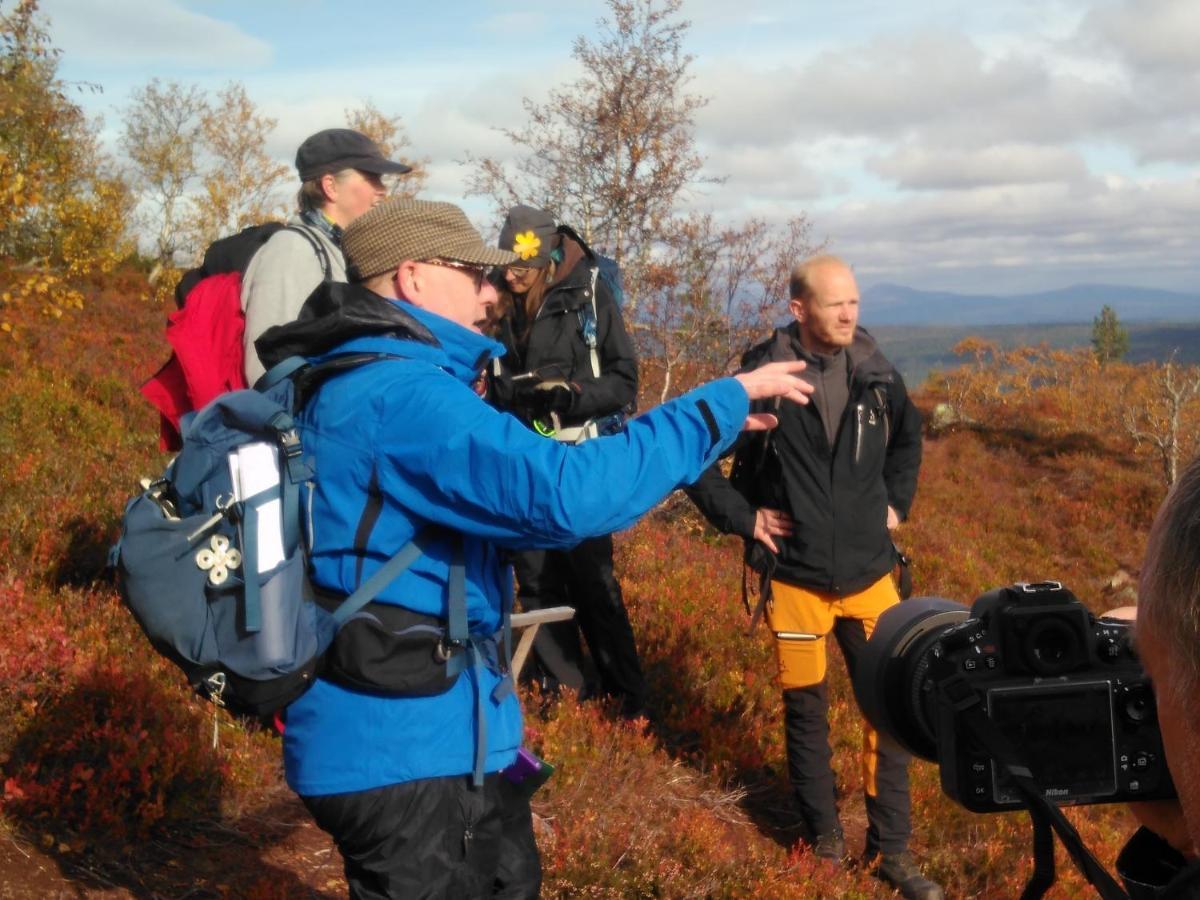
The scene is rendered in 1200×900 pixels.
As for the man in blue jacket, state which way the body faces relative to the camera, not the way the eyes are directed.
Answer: to the viewer's right

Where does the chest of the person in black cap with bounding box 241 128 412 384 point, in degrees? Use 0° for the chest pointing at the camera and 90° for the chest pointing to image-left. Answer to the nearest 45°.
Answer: approximately 270°

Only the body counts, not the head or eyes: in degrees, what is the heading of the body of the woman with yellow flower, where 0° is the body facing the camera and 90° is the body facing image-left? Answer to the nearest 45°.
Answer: approximately 45°

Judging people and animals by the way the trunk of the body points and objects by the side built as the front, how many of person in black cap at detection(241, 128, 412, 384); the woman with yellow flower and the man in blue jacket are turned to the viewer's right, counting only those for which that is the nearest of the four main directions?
2

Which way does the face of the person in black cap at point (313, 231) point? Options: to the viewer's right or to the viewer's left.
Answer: to the viewer's right

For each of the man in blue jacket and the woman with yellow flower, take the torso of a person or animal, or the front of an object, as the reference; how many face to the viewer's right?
1

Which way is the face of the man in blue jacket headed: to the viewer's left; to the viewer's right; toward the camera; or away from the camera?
to the viewer's right

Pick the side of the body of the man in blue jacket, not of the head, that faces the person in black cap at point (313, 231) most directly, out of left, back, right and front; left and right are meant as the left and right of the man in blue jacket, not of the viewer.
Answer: left
